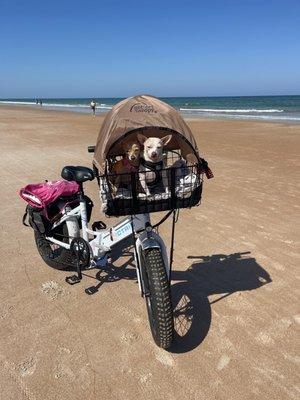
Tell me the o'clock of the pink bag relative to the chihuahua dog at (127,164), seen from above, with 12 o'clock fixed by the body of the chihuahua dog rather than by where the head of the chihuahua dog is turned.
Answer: The pink bag is roughly at 6 o'clock from the chihuahua dog.

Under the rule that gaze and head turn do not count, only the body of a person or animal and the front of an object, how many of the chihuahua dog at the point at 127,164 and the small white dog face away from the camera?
0

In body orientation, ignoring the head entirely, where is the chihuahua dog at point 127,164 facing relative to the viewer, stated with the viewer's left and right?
facing the viewer and to the right of the viewer
